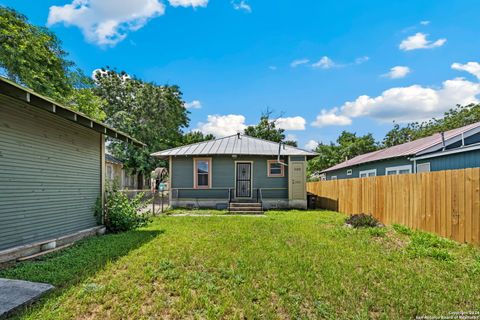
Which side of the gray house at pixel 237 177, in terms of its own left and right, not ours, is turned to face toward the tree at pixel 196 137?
back

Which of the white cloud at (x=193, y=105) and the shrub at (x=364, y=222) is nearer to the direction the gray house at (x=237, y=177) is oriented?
the shrub

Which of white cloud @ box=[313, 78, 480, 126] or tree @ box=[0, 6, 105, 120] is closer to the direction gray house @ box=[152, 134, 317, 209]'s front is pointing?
the tree

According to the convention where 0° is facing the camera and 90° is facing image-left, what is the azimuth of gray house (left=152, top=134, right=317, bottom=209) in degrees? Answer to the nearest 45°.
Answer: approximately 0°

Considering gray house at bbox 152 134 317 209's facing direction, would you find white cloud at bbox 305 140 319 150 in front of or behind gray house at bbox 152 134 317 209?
behind

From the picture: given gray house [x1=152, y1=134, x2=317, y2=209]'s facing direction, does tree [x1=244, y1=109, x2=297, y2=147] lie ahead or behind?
behind

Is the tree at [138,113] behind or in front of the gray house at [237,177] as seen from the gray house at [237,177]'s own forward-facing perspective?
behind
